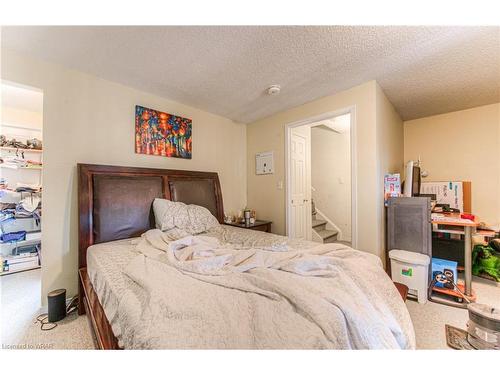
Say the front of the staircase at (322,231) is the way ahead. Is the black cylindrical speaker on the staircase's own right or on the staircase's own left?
on the staircase's own right

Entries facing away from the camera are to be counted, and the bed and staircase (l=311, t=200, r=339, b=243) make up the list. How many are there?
0

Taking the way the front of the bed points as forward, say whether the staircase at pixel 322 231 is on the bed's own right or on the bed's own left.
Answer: on the bed's own left

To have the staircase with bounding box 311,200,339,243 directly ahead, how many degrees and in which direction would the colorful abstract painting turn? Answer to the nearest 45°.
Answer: approximately 45° to its left

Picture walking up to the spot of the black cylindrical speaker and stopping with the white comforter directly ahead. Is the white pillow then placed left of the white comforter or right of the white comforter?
left

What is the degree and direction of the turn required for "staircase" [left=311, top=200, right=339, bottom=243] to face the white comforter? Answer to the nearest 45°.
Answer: approximately 45° to its right

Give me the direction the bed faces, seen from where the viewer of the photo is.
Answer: facing the viewer and to the right of the viewer

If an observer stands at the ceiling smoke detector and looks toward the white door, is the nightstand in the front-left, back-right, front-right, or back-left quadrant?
front-left

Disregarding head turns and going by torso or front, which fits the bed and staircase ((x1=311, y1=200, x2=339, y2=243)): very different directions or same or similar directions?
same or similar directions

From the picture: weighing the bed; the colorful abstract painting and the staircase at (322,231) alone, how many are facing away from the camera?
0

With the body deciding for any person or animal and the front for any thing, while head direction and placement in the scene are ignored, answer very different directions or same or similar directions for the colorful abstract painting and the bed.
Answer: same or similar directions

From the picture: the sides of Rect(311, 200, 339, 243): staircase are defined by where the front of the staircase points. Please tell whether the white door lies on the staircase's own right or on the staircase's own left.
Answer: on the staircase's own right

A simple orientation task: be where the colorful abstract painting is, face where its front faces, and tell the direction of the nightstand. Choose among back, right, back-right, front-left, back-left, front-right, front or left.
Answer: front-left

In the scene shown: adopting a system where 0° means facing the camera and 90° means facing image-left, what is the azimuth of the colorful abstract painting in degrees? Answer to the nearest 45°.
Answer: approximately 315°

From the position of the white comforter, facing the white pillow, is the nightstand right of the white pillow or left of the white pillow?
right

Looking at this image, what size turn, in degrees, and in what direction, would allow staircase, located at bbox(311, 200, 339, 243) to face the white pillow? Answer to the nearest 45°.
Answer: approximately 90° to its right

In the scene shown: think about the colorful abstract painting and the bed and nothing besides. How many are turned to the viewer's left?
0

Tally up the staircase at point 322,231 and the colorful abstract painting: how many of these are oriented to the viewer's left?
0
